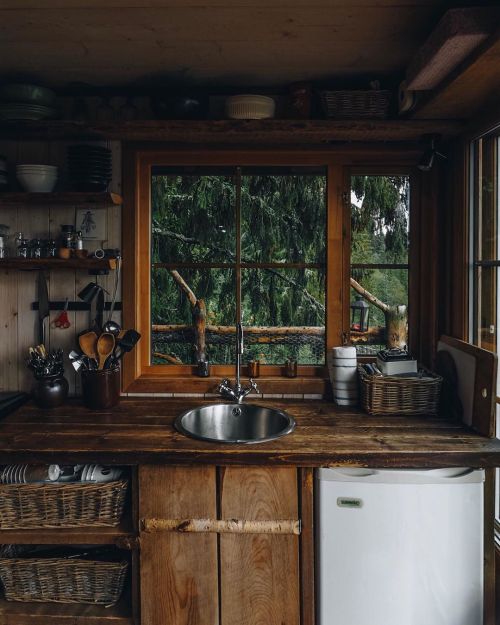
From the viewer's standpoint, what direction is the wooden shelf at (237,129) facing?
toward the camera

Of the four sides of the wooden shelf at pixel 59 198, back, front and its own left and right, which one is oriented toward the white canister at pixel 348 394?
left

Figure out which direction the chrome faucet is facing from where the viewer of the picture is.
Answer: facing the viewer

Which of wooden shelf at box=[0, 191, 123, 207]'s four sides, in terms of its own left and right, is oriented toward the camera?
front

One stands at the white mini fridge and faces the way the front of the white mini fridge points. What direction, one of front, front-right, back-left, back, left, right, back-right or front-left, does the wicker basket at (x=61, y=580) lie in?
right
